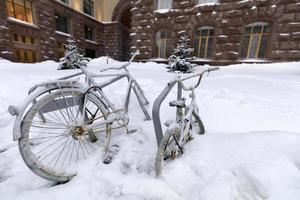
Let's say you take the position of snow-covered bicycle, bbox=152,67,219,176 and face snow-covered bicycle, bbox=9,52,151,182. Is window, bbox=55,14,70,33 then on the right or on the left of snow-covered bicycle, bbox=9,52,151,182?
right

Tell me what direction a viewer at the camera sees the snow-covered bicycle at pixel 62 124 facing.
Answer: facing away from the viewer and to the right of the viewer

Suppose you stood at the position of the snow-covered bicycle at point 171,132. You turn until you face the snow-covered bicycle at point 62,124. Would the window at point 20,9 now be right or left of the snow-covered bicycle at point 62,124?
right

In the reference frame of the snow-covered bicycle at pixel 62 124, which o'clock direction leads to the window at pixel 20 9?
The window is roughly at 10 o'clock from the snow-covered bicycle.

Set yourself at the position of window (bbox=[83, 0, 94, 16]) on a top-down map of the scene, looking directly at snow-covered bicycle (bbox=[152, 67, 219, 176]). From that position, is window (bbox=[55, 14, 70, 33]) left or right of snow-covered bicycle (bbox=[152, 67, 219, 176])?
right

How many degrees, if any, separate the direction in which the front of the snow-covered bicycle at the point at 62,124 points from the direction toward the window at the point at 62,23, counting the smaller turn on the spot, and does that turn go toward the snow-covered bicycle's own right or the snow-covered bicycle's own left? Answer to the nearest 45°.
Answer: approximately 45° to the snow-covered bicycle's own left
